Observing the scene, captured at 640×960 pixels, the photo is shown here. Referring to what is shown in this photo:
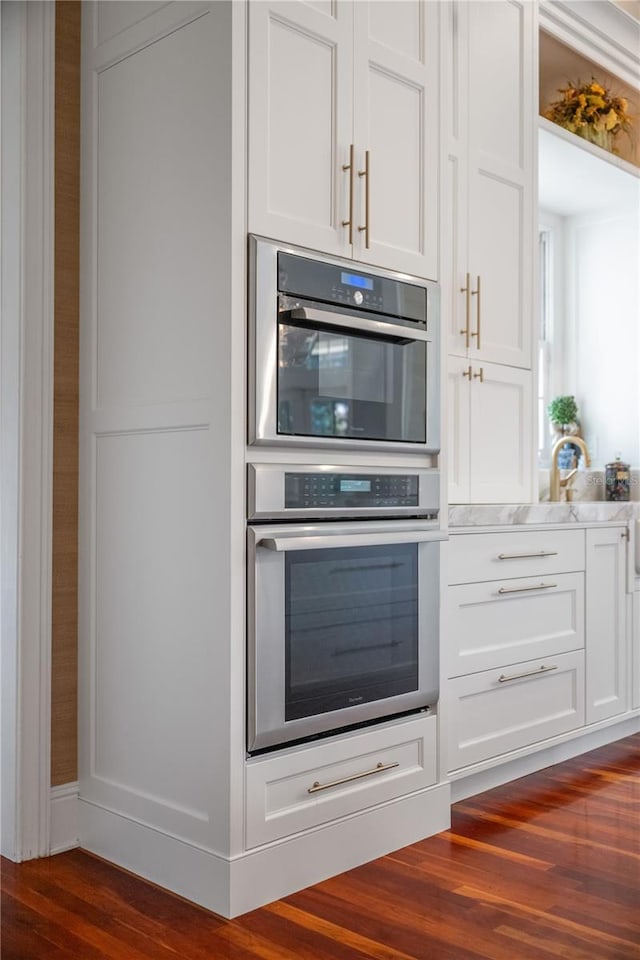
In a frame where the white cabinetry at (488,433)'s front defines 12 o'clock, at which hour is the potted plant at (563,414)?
The potted plant is roughly at 8 o'clock from the white cabinetry.

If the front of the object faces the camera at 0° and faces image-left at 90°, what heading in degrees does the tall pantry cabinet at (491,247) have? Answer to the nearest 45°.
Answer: approximately 315°

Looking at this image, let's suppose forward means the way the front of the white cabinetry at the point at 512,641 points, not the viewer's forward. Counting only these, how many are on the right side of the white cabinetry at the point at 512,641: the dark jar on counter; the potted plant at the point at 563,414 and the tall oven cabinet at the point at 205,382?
1

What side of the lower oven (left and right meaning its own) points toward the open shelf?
left

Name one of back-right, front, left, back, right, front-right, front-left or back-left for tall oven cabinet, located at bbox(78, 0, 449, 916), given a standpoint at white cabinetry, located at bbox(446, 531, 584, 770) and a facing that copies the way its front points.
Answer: right

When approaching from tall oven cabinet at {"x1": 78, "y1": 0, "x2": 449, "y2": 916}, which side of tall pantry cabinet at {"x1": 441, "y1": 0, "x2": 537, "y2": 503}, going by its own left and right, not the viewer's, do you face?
right

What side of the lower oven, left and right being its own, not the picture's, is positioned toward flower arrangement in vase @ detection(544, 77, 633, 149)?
left
